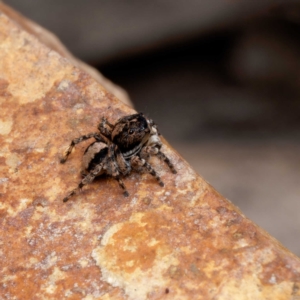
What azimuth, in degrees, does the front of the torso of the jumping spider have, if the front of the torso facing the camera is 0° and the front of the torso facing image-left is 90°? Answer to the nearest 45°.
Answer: approximately 270°
